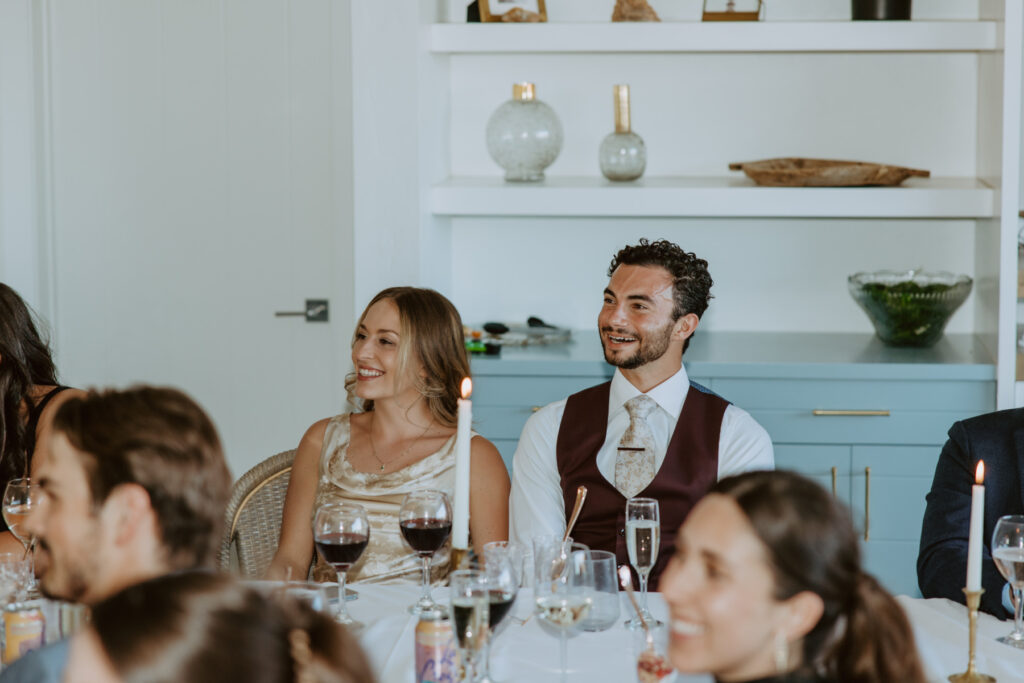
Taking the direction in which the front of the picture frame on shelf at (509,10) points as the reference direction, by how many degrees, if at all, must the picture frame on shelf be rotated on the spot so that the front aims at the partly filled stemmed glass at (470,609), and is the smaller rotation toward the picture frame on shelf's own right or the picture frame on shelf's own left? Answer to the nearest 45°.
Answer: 0° — it already faces it

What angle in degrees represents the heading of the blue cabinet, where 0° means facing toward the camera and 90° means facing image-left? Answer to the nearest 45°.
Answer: approximately 0°

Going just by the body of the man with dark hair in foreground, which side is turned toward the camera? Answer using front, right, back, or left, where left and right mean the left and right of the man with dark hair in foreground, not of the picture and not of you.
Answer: left

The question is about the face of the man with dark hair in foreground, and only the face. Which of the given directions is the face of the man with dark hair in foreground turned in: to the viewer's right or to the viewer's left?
to the viewer's left

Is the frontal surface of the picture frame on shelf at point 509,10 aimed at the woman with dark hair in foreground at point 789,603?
yes

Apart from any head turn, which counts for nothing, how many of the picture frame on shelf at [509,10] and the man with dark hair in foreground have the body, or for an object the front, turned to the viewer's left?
1

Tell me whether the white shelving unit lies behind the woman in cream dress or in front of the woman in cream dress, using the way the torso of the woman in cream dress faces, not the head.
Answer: behind

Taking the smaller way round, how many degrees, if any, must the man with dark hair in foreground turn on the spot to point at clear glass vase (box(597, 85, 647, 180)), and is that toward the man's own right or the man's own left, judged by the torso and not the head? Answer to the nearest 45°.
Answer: approximately 135° to the man's own right
